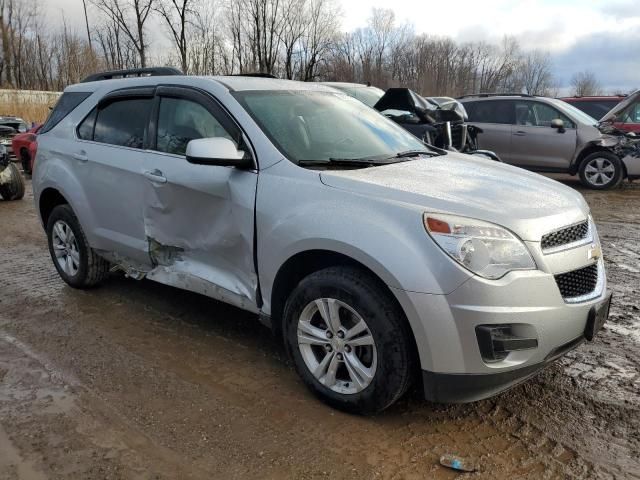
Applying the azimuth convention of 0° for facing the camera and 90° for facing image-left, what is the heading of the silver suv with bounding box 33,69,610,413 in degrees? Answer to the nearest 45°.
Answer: approximately 315°

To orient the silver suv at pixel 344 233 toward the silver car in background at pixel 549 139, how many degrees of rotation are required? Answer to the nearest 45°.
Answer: approximately 90° to its left

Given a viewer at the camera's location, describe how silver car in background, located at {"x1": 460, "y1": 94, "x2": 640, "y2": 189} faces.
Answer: facing to the right of the viewer

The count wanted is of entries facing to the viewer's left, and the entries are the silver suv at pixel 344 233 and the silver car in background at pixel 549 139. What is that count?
0

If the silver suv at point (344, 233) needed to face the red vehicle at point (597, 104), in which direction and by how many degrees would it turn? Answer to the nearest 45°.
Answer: approximately 90° to its left

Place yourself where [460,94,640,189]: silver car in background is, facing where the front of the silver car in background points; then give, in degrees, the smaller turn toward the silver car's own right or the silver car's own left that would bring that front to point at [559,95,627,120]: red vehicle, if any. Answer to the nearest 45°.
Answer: approximately 90° to the silver car's own left

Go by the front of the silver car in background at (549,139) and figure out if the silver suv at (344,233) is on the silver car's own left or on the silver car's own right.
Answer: on the silver car's own right

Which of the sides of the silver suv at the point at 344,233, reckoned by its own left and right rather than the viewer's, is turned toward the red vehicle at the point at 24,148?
back

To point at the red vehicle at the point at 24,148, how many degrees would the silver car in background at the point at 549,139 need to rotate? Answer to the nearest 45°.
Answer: approximately 180°
